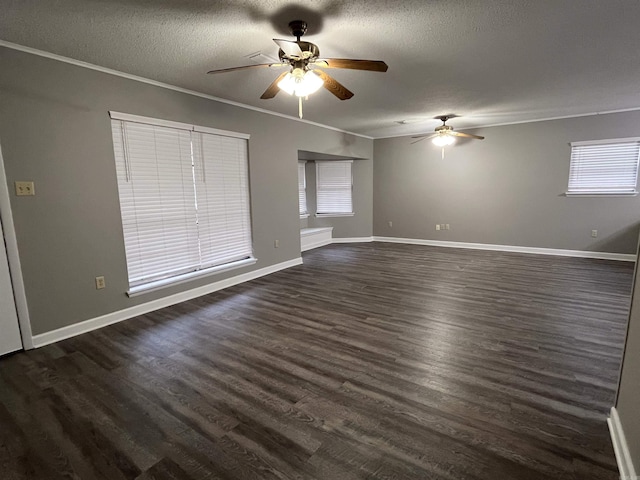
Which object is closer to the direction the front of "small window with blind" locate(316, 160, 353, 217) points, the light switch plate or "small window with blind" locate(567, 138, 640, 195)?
the light switch plate

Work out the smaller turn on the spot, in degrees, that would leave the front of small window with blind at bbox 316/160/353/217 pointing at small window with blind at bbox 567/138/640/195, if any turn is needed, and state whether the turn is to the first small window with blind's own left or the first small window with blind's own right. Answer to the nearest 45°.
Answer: approximately 45° to the first small window with blind's own left

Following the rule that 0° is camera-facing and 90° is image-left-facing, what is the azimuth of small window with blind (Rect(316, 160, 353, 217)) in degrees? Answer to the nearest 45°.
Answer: approximately 0°

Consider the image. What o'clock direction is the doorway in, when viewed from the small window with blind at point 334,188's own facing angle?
The doorway is roughly at 1 o'clock from the small window with blind.

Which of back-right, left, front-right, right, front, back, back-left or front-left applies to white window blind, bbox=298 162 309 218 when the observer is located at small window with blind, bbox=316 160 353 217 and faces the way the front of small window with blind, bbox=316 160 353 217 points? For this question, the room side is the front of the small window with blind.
right

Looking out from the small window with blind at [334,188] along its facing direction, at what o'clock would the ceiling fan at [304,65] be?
The ceiling fan is roughly at 12 o'clock from the small window with blind.

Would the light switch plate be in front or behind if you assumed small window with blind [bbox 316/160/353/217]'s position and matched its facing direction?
in front

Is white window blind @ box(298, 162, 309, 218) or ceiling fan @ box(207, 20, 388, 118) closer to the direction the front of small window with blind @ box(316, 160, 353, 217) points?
the ceiling fan
